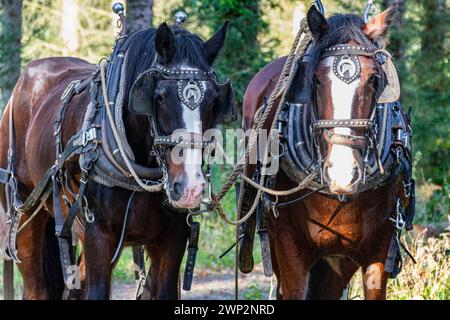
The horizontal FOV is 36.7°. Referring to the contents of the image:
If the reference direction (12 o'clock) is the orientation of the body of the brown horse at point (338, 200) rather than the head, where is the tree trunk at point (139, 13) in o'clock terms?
The tree trunk is roughly at 5 o'clock from the brown horse.

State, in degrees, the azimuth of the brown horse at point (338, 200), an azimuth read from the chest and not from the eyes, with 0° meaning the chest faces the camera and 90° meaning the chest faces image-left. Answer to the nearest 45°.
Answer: approximately 0°

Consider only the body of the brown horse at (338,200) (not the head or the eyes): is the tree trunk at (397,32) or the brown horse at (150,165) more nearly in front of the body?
the brown horse

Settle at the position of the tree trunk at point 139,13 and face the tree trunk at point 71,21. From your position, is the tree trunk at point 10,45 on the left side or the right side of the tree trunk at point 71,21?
left

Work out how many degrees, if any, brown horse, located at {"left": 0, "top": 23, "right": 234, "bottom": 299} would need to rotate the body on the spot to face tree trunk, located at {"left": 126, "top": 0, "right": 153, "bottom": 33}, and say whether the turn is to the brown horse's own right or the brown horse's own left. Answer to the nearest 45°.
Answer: approximately 135° to the brown horse's own left

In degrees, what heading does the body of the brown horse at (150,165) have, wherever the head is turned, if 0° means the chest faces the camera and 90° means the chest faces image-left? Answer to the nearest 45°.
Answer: approximately 315°

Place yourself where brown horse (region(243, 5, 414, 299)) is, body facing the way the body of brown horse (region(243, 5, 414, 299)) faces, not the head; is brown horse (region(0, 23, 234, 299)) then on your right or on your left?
on your right

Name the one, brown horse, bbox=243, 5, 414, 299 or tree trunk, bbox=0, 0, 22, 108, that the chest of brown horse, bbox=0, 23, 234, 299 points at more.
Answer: the brown horse
